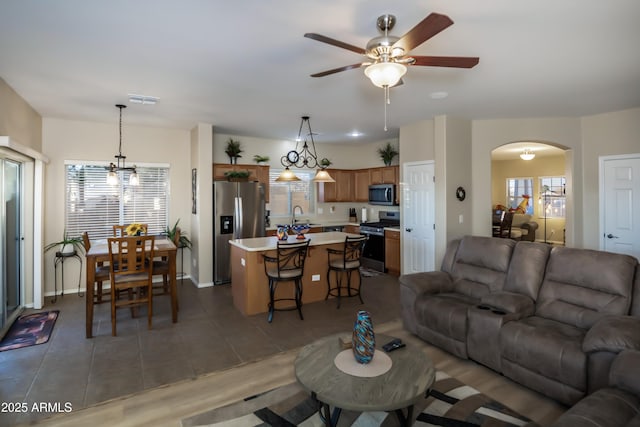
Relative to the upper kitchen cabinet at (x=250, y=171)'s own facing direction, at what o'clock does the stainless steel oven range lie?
The stainless steel oven range is roughly at 9 o'clock from the upper kitchen cabinet.

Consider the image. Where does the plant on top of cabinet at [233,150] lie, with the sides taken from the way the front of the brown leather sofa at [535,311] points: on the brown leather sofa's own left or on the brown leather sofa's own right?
on the brown leather sofa's own right

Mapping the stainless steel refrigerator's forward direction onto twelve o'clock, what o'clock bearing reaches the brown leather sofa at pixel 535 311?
The brown leather sofa is roughly at 11 o'clock from the stainless steel refrigerator.

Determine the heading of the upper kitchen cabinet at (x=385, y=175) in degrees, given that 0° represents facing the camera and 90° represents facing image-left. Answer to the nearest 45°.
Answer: approximately 45°

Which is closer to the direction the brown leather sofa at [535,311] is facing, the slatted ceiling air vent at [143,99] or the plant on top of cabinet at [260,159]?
the slatted ceiling air vent

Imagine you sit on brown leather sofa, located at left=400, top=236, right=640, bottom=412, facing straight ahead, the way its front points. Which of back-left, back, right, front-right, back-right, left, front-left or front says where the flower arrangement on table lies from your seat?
front-right

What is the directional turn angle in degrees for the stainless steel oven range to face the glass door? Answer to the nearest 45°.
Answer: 0° — it already faces it

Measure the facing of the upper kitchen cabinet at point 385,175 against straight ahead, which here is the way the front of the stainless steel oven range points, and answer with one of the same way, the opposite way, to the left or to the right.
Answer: the same way

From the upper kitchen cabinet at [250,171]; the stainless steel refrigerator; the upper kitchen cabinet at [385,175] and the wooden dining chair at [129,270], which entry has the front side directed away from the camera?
the wooden dining chair

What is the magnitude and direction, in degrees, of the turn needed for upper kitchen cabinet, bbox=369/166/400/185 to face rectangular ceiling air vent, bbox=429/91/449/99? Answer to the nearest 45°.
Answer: approximately 45° to its left

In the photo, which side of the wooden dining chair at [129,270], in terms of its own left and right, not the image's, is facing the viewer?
back

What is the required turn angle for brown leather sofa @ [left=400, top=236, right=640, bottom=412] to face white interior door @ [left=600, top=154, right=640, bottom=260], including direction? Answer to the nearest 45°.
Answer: approximately 135° to its right

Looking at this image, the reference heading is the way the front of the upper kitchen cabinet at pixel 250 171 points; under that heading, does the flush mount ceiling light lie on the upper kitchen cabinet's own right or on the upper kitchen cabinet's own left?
on the upper kitchen cabinet's own left

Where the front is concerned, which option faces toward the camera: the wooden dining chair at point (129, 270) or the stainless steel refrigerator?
the stainless steel refrigerator

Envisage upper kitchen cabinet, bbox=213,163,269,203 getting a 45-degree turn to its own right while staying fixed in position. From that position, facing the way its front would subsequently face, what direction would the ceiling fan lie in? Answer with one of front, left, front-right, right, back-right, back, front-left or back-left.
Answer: front-left

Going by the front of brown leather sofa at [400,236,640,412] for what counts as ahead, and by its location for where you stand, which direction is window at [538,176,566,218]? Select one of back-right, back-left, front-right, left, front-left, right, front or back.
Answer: back-right

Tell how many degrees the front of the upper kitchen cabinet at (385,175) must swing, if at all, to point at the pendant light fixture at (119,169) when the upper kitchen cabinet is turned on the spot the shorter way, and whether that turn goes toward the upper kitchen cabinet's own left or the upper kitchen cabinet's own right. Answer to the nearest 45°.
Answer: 0° — it already faces it

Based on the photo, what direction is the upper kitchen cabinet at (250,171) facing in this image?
toward the camera

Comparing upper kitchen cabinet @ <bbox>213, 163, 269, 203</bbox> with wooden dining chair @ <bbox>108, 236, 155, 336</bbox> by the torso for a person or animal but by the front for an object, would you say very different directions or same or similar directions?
very different directions
